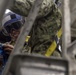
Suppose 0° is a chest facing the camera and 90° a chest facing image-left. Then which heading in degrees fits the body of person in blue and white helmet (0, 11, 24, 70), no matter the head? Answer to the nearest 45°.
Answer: approximately 315°

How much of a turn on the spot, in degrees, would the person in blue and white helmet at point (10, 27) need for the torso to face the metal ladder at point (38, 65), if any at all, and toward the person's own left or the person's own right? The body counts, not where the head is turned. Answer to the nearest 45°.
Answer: approximately 45° to the person's own right
